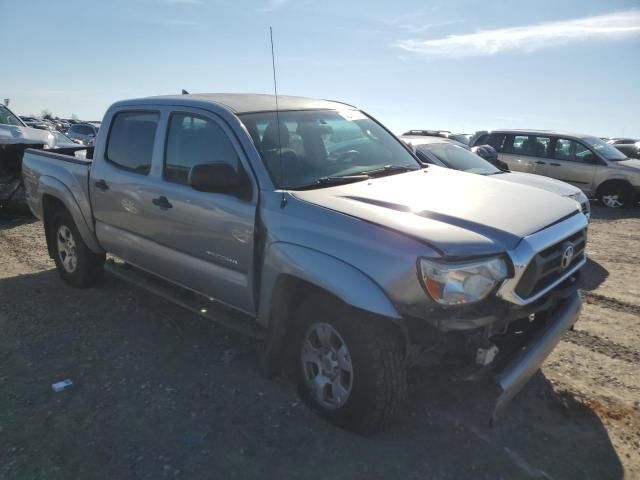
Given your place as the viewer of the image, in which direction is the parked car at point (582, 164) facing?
facing the viewer and to the right of the viewer

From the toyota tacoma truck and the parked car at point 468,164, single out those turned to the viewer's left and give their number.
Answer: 0

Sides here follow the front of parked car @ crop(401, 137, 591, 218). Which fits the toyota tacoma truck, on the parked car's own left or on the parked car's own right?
on the parked car's own right

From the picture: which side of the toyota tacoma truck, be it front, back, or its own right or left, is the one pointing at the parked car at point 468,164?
left

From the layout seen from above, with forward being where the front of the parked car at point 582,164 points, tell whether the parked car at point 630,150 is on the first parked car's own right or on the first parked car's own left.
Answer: on the first parked car's own left

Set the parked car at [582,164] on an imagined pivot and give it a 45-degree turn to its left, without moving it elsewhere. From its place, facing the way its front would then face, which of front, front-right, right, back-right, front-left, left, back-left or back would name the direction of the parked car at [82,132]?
back

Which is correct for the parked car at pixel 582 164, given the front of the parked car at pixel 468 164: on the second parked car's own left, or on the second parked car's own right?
on the second parked car's own left

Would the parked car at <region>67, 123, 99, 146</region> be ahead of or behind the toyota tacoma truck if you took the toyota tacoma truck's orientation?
behind

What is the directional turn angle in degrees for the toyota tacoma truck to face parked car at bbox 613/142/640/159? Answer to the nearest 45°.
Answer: approximately 90° to its left

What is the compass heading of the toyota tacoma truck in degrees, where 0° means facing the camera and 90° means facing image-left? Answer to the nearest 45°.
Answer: approximately 315°

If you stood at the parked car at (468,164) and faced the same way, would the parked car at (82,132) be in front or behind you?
behind
